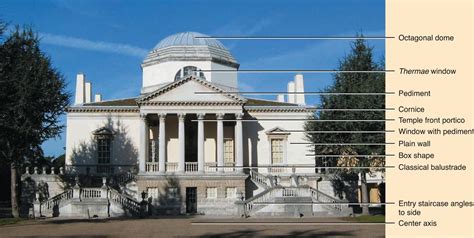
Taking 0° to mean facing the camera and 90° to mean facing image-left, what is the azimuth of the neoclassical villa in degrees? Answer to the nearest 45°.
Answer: approximately 0°

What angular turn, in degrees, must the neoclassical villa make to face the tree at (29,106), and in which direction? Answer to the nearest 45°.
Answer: approximately 45° to its right

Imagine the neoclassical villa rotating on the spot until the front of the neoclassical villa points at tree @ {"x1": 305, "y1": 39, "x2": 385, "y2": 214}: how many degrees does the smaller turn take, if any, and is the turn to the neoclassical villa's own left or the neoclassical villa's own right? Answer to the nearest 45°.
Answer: approximately 45° to the neoclassical villa's own left
